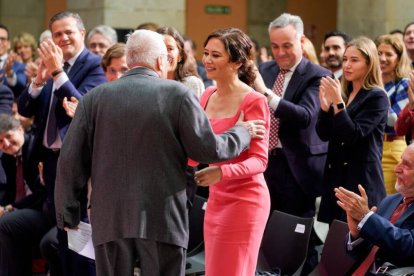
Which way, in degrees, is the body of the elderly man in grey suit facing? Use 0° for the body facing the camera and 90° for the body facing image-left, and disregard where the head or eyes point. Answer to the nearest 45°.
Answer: approximately 180°

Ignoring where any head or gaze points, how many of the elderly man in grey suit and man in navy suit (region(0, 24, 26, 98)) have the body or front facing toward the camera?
1

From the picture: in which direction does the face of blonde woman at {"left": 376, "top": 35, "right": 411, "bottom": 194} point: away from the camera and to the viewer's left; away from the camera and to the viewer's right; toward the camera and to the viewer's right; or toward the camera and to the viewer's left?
toward the camera and to the viewer's left

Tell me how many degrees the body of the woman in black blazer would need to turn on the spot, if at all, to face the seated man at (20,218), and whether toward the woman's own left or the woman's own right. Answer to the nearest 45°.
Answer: approximately 45° to the woman's own right

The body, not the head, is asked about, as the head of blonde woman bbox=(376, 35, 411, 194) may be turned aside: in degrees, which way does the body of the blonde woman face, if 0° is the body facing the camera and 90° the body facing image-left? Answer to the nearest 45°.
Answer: approximately 45°

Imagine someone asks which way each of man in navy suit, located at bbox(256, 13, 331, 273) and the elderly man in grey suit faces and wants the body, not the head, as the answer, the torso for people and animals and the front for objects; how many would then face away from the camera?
1

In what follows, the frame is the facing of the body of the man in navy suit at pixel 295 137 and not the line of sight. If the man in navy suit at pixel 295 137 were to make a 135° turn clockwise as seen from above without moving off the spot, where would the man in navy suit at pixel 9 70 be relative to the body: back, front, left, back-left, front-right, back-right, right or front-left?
front-left

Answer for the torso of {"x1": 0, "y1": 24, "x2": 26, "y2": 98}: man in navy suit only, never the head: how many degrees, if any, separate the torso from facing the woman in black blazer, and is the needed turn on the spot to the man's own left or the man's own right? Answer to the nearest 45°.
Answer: approximately 45° to the man's own left

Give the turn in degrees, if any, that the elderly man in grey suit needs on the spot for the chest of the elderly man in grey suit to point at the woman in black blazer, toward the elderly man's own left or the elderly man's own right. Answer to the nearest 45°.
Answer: approximately 45° to the elderly man's own right

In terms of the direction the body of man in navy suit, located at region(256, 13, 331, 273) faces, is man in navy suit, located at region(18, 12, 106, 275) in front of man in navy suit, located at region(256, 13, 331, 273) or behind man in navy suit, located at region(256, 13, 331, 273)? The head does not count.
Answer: in front

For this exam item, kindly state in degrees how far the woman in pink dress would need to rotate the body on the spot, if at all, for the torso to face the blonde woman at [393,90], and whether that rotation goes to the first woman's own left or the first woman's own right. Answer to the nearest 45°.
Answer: approximately 180°

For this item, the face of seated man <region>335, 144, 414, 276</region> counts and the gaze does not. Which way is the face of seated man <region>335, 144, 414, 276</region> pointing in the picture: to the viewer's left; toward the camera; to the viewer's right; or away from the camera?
to the viewer's left

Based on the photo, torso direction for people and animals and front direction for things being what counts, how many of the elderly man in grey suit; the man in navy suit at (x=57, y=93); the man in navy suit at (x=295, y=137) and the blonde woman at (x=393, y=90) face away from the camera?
1

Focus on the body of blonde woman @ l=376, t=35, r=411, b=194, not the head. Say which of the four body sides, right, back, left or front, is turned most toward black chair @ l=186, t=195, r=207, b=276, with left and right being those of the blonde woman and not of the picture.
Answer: front

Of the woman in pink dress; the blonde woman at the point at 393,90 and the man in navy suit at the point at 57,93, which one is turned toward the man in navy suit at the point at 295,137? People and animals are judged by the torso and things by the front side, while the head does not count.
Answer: the blonde woman

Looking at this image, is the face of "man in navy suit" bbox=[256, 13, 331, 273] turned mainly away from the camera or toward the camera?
toward the camera
